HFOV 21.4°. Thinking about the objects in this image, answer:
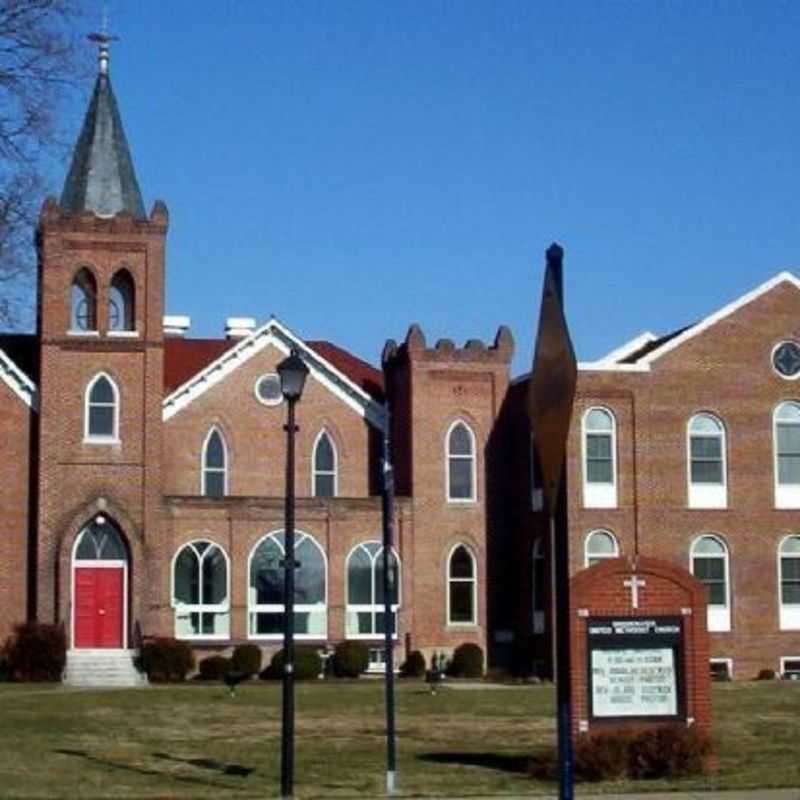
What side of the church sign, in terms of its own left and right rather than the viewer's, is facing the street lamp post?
right

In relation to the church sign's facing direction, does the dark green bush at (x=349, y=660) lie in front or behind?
behind

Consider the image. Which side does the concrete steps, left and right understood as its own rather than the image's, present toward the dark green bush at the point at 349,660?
left

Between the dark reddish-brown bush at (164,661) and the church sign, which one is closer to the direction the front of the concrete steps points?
the church sign

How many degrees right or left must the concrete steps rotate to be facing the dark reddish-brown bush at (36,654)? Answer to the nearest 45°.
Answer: approximately 90° to its right

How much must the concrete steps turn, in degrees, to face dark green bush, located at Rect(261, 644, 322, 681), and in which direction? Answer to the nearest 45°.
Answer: approximately 90° to its left

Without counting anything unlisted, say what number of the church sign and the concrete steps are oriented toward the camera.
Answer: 2

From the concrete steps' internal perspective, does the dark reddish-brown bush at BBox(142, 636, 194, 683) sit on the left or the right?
on its left

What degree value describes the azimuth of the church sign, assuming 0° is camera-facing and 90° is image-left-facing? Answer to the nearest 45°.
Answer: approximately 0°

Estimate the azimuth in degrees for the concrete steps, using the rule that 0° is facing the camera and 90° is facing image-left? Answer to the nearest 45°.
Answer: approximately 0°

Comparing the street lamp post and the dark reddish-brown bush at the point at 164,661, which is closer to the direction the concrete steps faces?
the street lamp post
